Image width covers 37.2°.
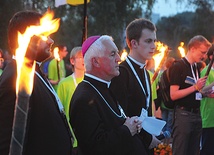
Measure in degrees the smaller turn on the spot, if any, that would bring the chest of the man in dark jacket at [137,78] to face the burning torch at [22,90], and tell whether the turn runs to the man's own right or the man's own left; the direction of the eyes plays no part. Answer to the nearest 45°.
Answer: approximately 45° to the man's own right

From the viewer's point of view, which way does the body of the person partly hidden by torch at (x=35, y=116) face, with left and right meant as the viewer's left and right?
facing to the right of the viewer

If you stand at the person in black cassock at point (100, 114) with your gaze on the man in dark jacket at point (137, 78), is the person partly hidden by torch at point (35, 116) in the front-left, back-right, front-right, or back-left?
back-left

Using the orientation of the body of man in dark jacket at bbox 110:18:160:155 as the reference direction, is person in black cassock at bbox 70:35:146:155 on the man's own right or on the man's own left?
on the man's own right

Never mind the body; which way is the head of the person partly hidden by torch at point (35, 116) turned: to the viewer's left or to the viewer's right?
to the viewer's right

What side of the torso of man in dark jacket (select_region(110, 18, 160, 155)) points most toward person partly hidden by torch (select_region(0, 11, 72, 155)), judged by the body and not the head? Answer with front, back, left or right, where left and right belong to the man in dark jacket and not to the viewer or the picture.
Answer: right

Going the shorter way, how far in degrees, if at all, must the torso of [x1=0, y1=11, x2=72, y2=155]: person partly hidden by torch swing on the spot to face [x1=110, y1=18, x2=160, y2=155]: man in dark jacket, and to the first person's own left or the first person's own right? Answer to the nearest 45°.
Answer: approximately 45° to the first person's own left

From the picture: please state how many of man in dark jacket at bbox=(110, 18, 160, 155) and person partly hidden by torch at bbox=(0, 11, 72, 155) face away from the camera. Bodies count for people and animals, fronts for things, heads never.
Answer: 0

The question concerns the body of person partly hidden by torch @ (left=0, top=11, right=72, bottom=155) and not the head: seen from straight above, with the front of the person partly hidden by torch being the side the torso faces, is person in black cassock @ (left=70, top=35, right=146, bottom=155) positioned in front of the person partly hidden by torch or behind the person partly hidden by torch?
in front
